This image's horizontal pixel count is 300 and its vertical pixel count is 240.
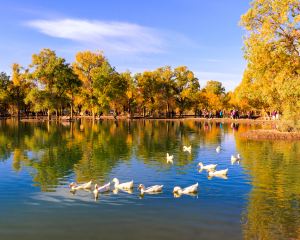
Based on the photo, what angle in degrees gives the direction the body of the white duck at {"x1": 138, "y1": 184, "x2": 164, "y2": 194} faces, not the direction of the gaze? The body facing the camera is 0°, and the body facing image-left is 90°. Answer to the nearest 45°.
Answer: approximately 90°

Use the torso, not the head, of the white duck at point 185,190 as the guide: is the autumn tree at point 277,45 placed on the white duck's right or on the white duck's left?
on the white duck's right

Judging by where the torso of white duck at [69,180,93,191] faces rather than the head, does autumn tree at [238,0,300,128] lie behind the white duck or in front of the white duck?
behind

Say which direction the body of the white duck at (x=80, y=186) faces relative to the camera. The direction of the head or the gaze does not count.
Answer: to the viewer's left

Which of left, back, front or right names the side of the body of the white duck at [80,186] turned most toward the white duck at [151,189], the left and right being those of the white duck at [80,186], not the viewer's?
back

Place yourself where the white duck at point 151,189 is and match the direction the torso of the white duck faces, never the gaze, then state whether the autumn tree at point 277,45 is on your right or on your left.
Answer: on your right

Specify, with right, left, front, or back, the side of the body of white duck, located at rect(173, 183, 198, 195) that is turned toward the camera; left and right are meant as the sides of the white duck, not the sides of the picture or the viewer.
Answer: left

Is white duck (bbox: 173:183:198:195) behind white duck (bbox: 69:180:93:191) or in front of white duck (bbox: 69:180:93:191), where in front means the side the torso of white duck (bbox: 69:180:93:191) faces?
behind
